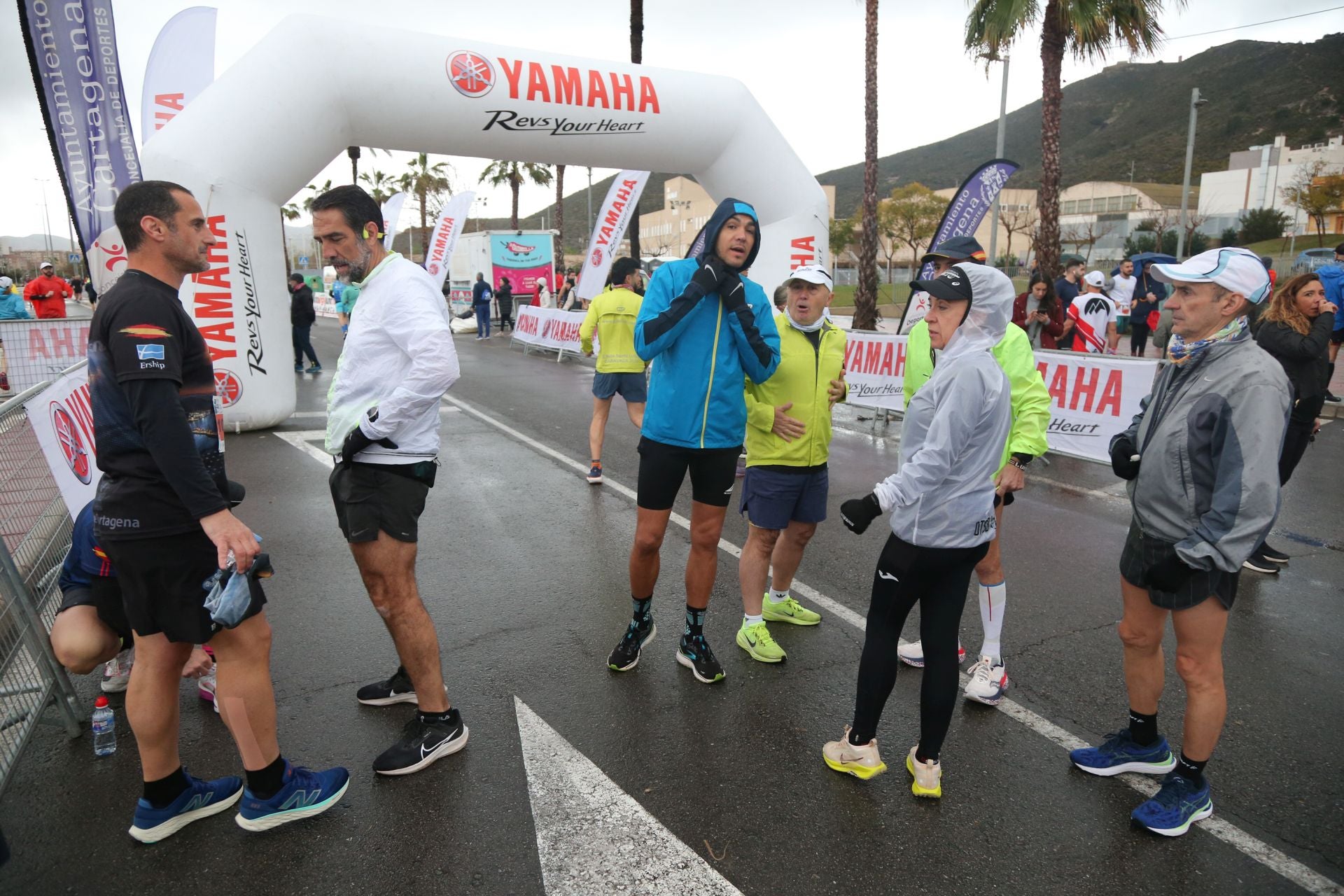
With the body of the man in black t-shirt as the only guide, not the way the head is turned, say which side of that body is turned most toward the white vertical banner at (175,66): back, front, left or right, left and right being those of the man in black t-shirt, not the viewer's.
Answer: left

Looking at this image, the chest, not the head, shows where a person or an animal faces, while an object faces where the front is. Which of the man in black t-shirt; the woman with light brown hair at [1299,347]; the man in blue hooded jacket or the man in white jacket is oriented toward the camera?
the man in blue hooded jacket

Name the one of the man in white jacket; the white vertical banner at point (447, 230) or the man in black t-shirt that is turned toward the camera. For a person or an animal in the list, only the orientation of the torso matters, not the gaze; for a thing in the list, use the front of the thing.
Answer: the white vertical banner

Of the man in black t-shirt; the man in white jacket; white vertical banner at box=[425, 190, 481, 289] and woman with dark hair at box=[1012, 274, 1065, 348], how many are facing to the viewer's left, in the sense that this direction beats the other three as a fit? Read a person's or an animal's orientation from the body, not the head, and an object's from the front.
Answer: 1

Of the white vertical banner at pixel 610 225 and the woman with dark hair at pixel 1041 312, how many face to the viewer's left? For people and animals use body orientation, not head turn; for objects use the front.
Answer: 0

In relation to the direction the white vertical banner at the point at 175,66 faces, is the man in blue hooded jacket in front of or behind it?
in front

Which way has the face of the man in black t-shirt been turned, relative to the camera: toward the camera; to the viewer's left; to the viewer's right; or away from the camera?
to the viewer's right

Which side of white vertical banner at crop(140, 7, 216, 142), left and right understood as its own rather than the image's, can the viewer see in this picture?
front

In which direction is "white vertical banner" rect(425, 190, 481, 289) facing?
toward the camera

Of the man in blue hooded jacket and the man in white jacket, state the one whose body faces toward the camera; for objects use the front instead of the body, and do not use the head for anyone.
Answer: the man in blue hooded jacket

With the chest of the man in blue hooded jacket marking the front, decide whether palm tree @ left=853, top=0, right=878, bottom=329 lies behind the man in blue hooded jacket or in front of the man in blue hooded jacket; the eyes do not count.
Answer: behind

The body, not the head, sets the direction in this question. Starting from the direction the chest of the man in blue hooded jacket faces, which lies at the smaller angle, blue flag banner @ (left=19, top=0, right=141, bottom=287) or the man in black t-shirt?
the man in black t-shirt

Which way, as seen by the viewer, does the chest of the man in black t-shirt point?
to the viewer's right

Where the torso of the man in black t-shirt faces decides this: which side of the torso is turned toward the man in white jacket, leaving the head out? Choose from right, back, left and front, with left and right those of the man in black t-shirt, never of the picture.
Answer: front

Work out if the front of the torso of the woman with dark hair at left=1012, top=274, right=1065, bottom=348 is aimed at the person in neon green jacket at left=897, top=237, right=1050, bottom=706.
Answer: yes

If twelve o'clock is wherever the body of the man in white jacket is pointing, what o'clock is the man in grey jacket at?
The man in grey jacket is roughly at 7 o'clock from the man in white jacket.

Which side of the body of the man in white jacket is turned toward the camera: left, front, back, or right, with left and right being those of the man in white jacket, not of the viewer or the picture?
left

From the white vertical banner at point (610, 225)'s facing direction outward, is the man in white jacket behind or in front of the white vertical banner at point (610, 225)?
in front

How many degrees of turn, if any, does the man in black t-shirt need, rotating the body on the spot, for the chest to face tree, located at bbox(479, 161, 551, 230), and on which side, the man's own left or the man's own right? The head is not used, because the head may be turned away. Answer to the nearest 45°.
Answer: approximately 90° to the man's own left
